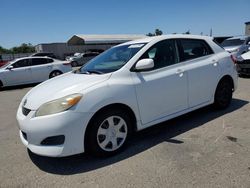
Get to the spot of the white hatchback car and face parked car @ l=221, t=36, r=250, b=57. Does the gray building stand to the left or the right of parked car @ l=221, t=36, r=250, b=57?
left

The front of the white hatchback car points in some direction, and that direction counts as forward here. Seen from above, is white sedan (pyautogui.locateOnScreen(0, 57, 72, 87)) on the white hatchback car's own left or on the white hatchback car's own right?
on the white hatchback car's own right

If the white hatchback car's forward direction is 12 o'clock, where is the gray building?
The gray building is roughly at 4 o'clock from the white hatchback car.

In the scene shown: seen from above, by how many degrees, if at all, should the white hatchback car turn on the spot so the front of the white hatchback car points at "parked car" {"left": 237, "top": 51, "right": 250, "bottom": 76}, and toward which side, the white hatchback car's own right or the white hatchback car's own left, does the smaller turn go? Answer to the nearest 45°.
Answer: approximately 180°

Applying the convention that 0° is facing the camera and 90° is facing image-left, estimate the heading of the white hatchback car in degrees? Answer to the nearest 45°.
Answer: approximately 45°

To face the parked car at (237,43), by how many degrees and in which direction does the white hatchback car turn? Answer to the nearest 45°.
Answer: approximately 180°

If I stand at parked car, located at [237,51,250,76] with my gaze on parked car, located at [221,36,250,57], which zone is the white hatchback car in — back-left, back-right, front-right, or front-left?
back-left
